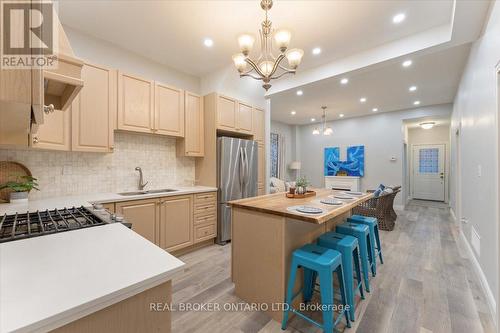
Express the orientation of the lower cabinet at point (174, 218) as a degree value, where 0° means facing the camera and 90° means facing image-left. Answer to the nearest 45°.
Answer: approximately 315°

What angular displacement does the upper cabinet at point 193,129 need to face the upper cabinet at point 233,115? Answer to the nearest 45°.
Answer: approximately 45° to its left

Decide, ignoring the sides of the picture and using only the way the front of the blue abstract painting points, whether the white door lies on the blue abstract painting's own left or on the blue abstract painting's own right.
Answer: on the blue abstract painting's own left

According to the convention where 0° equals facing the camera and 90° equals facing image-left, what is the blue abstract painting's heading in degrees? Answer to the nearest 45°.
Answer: approximately 0°

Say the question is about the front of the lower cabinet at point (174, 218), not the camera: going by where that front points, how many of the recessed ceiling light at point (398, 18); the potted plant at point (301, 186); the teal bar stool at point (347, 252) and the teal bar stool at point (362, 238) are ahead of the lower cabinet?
4

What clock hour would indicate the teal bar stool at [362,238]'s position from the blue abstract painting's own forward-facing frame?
The teal bar stool is roughly at 12 o'clock from the blue abstract painting.
